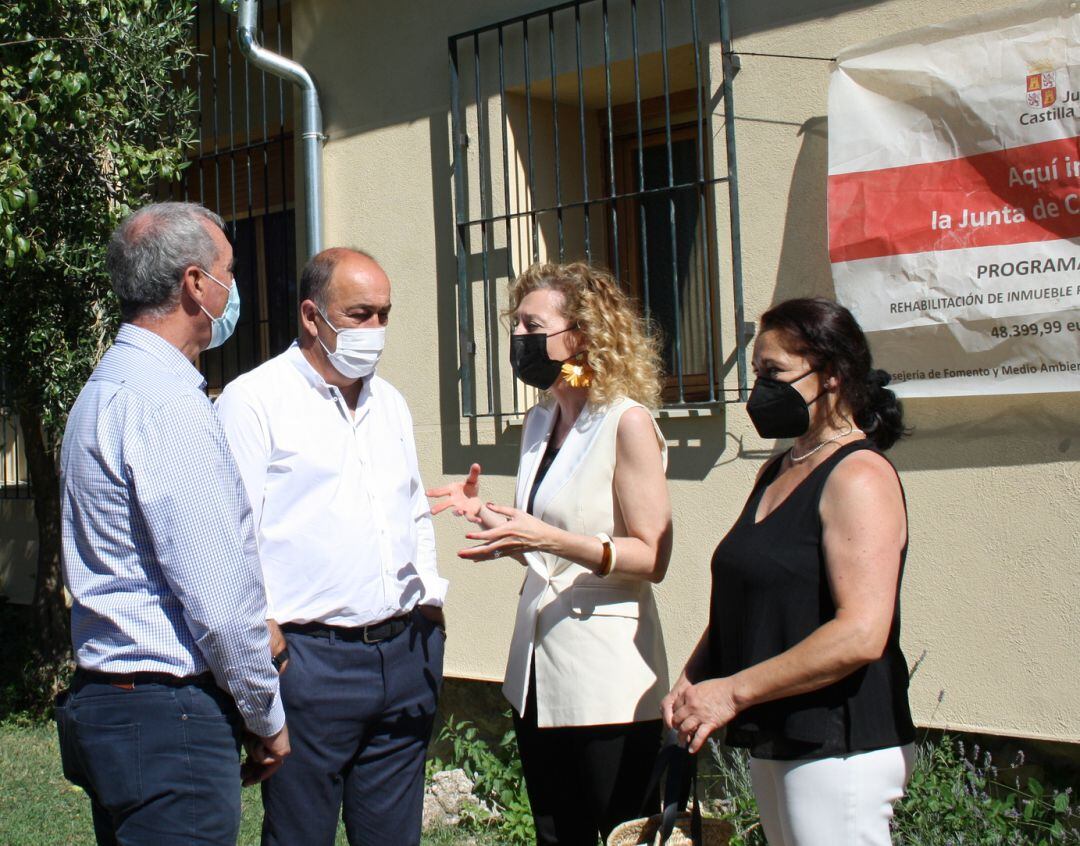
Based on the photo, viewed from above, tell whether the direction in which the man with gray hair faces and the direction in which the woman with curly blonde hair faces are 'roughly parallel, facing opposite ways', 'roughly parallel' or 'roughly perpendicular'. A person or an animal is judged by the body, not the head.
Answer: roughly parallel, facing opposite ways

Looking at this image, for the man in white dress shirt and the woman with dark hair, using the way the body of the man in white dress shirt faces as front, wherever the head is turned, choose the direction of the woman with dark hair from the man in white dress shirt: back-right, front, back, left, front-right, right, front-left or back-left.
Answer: front

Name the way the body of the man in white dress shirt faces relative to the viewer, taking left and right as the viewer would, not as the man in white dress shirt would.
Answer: facing the viewer and to the right of the viewer

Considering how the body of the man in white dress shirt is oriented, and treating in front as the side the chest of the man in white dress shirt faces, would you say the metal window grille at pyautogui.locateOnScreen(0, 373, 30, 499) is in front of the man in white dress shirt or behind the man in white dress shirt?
behind

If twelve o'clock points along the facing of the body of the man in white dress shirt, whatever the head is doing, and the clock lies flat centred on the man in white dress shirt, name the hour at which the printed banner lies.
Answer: The printed banner is roughly at 10 o'clock from the man in white dress shirt.

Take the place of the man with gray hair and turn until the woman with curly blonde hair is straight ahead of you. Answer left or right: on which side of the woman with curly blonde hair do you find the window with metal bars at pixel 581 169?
left

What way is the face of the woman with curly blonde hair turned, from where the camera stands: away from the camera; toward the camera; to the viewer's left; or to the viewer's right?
to the viewer's left

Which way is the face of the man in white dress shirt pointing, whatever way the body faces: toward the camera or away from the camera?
toward the camera

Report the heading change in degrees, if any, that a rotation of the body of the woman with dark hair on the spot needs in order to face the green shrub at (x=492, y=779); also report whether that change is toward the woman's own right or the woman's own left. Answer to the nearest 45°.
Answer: approximately 90° to the woman's own right

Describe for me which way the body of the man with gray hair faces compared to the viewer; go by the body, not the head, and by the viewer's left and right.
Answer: facing away from the viewer and to the right of the viewer

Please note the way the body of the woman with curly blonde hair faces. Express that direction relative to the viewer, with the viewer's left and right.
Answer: facing the viewer and to the left of the viewer

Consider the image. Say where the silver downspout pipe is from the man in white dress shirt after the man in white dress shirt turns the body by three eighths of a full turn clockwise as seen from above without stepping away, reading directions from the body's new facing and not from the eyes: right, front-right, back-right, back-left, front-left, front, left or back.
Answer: right

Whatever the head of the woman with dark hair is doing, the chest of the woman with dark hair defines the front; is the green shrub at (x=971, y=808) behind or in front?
behind

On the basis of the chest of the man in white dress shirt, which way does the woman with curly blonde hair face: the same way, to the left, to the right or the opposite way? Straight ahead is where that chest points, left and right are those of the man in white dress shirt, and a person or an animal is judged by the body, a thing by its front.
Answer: to the right

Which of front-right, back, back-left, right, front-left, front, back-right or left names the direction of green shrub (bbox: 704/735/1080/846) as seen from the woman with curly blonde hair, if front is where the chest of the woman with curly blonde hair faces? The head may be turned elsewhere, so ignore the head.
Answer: back
